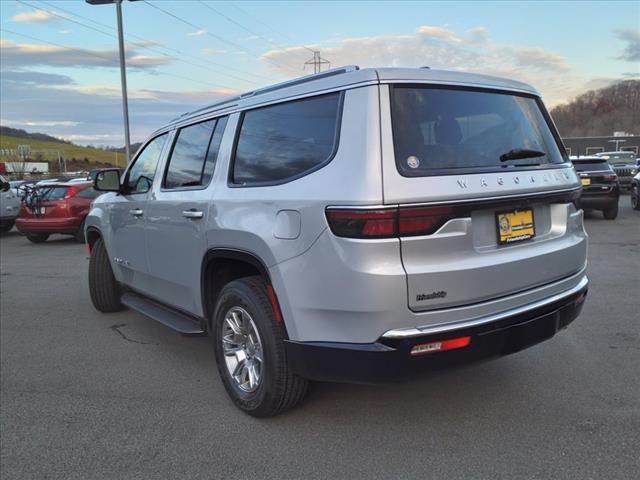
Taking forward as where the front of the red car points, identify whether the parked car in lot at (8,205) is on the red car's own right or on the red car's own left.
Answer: on the red car's own left

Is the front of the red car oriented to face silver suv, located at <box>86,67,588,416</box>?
no

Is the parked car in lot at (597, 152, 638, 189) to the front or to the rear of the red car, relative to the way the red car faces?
to the front

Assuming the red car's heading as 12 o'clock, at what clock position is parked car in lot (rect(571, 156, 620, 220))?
The parked car in lot is roughly at 2 o'clock from the red car.

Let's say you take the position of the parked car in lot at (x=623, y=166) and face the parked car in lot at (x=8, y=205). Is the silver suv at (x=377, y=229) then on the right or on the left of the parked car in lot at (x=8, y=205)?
left

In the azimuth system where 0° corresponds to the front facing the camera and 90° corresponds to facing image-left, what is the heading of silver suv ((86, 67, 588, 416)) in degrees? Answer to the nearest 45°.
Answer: approximately 135°

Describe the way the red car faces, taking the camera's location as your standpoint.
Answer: facing away from the viewer and to the right of the viewer

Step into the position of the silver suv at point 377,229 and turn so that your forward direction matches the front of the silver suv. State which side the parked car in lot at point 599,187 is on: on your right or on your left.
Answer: on your right

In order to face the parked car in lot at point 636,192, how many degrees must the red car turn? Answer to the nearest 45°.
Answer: approximately 45° to its right

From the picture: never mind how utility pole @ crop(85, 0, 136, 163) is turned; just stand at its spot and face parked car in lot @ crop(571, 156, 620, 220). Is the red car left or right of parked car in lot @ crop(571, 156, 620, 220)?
right

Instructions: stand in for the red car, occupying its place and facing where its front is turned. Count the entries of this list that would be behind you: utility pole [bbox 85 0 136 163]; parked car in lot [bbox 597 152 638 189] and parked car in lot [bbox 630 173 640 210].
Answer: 0

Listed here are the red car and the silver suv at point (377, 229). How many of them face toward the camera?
0

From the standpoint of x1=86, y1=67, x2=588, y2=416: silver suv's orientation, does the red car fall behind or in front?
in front

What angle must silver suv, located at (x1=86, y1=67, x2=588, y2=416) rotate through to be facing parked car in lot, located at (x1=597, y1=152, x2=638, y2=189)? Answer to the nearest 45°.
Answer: approximately 90° to its right
